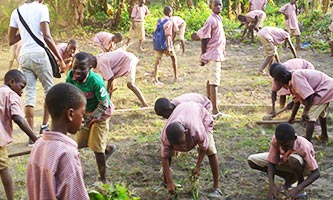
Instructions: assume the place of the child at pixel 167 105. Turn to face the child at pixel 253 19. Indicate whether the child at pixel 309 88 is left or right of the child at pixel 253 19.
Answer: right

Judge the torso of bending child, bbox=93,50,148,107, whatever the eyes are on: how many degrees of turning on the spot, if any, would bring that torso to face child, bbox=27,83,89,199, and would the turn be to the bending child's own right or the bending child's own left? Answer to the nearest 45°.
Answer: approximately 90° to the bending child's own left

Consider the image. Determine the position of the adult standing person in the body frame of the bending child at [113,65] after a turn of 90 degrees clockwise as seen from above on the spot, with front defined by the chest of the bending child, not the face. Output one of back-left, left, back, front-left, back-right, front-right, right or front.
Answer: back-left

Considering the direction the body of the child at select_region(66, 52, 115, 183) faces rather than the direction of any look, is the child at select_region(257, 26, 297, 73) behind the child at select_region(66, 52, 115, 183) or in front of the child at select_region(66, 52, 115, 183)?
behind

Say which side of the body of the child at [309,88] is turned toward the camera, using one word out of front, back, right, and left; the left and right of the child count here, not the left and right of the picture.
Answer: left

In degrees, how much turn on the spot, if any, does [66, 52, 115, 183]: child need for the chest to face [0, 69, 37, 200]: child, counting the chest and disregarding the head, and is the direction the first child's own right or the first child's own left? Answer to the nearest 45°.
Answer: approximately 45° to the first child's own right

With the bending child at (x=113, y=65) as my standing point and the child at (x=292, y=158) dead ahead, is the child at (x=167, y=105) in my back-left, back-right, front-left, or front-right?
front-right

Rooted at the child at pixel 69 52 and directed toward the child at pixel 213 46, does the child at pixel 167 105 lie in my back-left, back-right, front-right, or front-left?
front-right

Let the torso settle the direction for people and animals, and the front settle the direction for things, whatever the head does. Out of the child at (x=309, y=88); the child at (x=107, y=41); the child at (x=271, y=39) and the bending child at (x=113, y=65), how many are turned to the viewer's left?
2

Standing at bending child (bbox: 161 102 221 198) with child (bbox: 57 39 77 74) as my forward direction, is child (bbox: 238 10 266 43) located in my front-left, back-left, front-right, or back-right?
front-right
